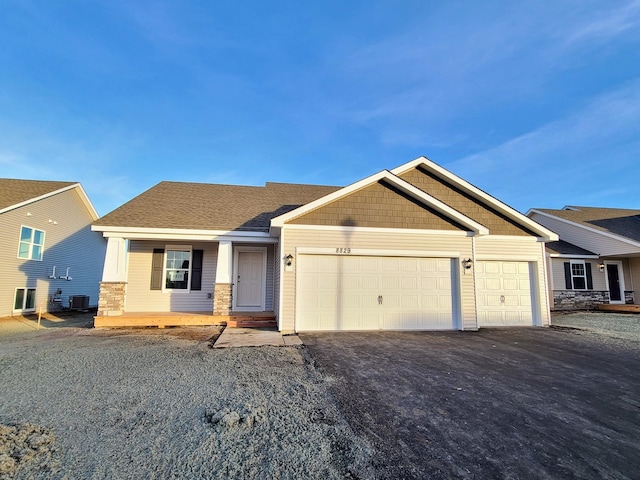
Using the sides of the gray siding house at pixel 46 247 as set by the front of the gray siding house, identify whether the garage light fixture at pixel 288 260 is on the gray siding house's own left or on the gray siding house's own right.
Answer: on the gray siding house's own left

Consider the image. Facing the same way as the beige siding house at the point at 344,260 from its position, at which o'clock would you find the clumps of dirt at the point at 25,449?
The clumps of dirt is roughly at 1 o'clock from the beige siding house.

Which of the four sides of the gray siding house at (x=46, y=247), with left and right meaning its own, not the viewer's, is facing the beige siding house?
left

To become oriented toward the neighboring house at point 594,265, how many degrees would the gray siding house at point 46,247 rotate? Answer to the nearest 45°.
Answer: approximately 90° to its left

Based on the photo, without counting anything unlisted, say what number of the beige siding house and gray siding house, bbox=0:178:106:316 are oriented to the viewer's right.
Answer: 0

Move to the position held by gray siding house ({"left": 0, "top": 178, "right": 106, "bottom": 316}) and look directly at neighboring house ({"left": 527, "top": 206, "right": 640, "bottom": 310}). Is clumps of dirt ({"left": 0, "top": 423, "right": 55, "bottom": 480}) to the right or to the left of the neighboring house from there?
right

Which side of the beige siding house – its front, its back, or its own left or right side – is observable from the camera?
front

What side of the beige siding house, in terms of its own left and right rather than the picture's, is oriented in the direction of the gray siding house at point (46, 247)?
right

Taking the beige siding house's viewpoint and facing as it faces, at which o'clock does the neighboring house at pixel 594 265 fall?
The neighboring house is roughly at 8 o'clock from the beige siding house.
